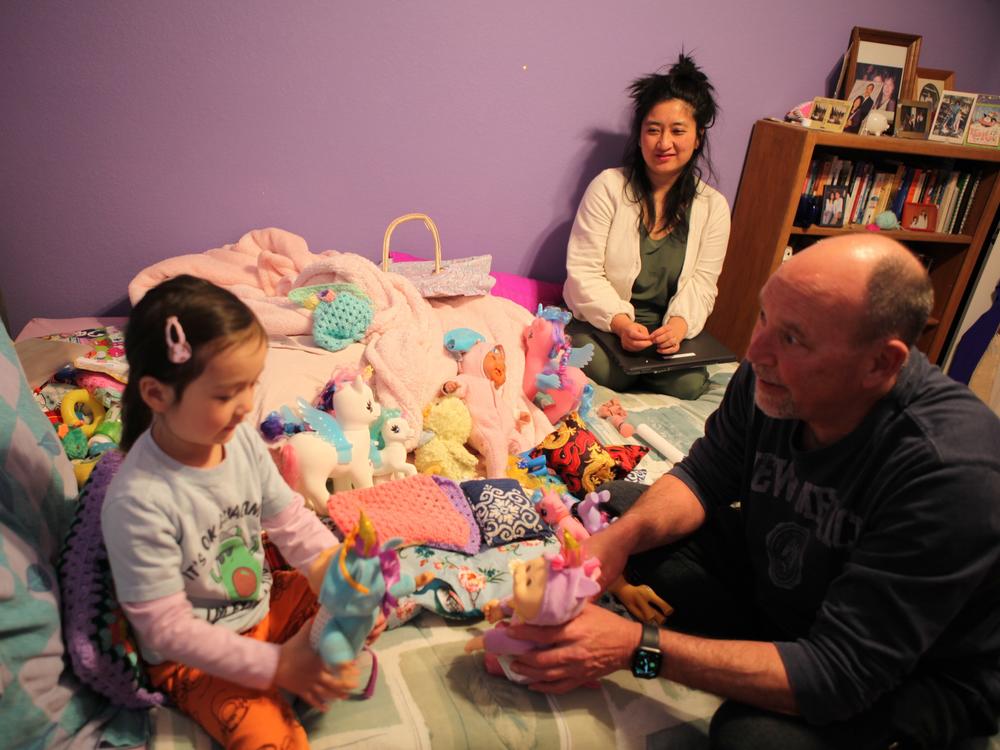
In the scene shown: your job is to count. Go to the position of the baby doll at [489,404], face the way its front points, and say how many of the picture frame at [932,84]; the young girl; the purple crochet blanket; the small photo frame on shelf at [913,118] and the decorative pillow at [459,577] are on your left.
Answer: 2

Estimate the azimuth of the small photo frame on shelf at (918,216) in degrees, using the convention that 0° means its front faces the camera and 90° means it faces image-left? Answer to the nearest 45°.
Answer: approximately 0°

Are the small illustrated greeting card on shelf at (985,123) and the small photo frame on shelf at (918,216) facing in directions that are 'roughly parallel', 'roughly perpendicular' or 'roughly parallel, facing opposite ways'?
roughly parallel

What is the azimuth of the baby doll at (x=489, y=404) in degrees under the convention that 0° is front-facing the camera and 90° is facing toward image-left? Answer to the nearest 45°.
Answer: approximately 315°

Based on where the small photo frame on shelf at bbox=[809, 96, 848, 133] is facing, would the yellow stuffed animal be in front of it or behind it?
in front

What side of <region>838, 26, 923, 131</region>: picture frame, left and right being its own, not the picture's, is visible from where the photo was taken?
front

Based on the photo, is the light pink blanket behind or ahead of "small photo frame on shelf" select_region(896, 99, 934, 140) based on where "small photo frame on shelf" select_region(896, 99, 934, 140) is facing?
ahead

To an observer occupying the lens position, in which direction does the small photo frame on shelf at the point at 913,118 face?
facing the viewer

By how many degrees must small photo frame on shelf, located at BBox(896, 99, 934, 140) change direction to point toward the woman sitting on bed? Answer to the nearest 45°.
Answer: approximately 45° to its right

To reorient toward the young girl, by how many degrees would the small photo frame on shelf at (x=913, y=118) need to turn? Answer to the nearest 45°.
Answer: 0° — it already faces them

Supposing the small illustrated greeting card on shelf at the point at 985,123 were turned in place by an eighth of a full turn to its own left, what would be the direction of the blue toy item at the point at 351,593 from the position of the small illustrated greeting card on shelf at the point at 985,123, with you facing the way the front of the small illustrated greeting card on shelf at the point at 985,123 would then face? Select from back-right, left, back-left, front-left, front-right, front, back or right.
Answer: front-right

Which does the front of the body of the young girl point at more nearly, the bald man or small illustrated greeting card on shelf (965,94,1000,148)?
the bald man

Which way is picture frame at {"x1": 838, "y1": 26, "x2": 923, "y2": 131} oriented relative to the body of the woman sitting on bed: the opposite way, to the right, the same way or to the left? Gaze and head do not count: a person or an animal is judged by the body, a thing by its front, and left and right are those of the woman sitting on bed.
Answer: the same way

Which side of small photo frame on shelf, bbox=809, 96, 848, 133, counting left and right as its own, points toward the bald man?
front

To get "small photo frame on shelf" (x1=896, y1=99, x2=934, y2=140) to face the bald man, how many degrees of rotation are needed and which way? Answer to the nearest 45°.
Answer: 0° — it already faces them

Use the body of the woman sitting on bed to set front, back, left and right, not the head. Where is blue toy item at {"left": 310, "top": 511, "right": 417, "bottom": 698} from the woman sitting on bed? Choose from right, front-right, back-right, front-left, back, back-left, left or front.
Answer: front

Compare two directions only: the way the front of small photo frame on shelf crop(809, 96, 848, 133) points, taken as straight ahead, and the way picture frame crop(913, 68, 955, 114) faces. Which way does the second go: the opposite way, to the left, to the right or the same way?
the same way
